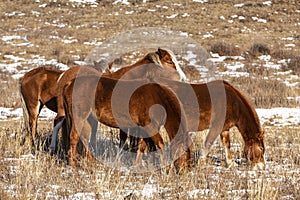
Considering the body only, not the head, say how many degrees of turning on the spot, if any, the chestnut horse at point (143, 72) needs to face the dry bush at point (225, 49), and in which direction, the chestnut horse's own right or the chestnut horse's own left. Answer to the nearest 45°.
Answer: approximately 90° to the chestnut horse's own left

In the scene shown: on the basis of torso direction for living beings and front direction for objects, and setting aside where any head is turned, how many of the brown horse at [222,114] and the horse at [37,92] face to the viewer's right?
2

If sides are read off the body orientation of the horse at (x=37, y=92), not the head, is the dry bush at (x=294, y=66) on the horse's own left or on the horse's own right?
on the horse's own left

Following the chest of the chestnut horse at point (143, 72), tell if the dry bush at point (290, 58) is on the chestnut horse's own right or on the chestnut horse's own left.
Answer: on the chestnut horse's own left

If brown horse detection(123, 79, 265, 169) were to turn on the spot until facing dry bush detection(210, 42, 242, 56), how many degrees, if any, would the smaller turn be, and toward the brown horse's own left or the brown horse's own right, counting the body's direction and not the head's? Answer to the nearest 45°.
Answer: approximately 90° to the brown horse's own left

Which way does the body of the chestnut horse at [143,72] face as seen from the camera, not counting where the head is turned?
to the viewer's right

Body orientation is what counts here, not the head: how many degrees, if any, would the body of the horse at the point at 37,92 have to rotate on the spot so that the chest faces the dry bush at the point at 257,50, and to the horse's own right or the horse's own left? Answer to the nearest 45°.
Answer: approximately 45° to the horse's own left

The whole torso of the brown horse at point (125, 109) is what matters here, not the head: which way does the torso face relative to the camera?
to the viewer's right

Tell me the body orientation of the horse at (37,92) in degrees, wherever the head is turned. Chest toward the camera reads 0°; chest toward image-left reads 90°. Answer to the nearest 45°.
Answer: approximately 270°
